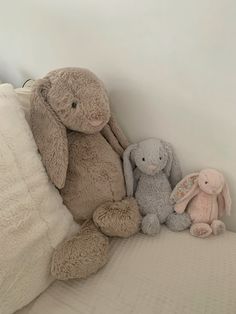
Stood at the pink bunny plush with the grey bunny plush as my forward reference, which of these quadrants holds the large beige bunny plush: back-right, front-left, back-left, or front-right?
front-left

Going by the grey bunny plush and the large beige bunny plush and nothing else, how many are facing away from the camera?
0

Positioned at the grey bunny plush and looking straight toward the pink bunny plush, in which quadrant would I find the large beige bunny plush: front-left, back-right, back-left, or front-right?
back-right

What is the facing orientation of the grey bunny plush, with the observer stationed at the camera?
facing the viewer

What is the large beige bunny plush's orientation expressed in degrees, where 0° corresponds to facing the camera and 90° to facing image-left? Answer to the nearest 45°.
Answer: approximately 315°
